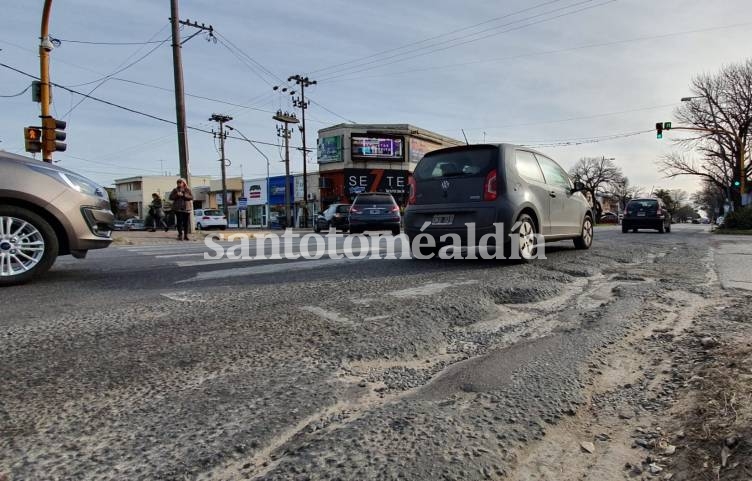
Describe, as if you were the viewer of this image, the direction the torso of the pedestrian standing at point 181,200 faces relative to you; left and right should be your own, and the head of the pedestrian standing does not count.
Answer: facing the viewer

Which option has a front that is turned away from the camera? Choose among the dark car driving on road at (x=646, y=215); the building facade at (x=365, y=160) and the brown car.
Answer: the dark car driving on road

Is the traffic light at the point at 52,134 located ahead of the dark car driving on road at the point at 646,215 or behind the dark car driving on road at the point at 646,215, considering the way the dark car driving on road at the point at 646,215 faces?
behind

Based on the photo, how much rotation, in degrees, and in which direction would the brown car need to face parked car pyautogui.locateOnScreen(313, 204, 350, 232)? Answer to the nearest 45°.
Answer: approximately 45° to its left

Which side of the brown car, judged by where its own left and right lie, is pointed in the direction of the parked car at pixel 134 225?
left

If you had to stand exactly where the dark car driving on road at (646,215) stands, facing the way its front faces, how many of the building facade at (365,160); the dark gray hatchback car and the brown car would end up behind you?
2

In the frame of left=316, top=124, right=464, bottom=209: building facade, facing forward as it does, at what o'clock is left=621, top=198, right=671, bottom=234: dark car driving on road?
The dark car driving on road is roughly at 11 o'clock from the building facade.

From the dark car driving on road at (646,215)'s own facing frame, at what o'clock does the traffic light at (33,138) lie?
The traffic light is roughly at 7 o'clock from the dark car driving on road.

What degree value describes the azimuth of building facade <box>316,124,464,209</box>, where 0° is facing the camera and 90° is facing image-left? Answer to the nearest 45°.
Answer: approximately 0°

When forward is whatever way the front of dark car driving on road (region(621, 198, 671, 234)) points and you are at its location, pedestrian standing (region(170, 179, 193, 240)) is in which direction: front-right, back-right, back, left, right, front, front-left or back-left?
back-left

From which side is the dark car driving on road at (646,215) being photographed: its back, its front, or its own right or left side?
back

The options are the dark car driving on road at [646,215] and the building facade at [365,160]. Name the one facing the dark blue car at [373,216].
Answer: the building facade

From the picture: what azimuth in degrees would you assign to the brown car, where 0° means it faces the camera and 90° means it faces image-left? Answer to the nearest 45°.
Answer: approximately 270°

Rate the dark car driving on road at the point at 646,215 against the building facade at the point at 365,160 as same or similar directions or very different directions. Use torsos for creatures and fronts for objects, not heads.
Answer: very different directions
